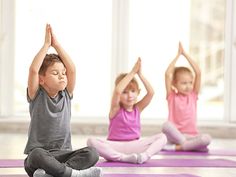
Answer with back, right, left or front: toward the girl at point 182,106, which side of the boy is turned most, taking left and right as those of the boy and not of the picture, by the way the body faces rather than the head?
left

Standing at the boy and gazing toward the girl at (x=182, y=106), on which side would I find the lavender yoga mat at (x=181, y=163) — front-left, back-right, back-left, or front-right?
front-right

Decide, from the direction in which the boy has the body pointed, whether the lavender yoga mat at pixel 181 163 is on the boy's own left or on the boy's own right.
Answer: on the boy's own left

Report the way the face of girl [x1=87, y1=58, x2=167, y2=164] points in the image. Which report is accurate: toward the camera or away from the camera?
toward the camera

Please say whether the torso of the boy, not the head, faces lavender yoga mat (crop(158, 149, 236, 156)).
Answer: no

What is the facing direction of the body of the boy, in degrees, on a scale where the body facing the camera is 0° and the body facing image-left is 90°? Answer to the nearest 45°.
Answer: approximately 315°

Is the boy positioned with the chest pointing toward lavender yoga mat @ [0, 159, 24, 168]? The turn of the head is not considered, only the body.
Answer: no
